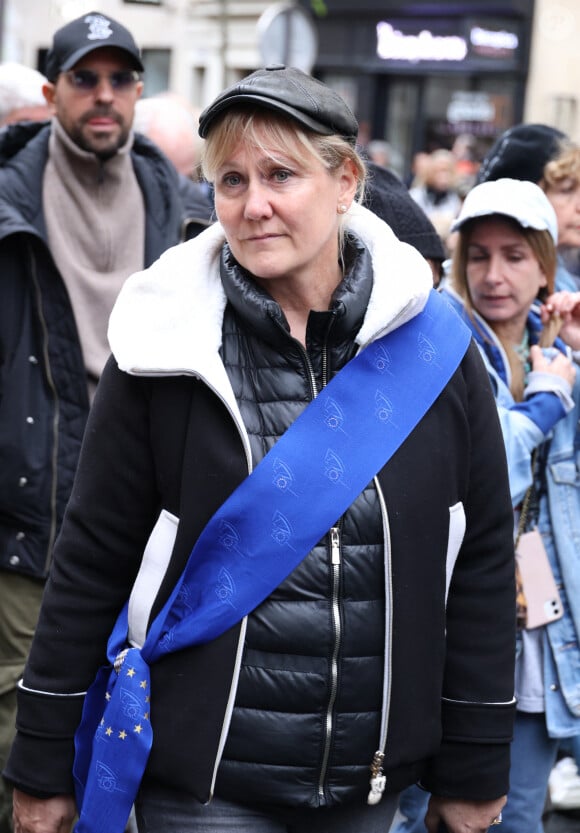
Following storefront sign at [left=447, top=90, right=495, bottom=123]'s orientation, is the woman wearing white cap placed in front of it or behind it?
in front

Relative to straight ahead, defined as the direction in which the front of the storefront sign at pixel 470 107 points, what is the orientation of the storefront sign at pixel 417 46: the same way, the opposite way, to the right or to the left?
the same way

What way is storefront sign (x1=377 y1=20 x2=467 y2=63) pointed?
toward the camera

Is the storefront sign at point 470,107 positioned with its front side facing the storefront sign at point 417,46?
no

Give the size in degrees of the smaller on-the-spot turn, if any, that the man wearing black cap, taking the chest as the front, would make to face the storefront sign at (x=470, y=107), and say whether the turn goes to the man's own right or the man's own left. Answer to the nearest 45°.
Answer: approximately 180°

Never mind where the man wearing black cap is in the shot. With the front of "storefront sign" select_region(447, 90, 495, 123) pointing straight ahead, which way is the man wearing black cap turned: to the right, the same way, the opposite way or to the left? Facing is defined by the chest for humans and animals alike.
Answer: the same way

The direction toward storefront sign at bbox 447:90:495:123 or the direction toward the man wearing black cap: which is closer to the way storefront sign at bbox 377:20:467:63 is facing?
the man wearing black cap

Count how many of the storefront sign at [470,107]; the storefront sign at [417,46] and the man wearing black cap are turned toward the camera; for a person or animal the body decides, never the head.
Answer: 3

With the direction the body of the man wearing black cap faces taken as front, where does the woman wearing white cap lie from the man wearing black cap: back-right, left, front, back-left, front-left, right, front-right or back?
front-left

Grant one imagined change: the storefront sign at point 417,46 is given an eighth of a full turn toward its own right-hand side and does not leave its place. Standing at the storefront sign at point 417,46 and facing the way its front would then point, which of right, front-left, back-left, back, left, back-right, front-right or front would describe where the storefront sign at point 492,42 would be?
left

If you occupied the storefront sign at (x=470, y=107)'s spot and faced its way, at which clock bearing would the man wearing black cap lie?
The man wearing black cap is roughly at 12 o'clock from the storefront sign.

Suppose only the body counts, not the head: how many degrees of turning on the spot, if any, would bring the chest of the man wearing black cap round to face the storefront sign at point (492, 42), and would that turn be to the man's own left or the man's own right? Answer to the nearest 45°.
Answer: approximately 180°

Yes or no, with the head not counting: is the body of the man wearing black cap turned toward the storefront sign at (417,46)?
no

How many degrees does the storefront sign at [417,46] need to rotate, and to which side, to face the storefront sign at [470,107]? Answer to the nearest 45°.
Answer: approximately 45° to its left

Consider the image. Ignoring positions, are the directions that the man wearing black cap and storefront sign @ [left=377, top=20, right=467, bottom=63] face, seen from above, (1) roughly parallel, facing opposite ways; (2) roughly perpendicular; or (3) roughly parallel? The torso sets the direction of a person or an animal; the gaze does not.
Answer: roughly parallel

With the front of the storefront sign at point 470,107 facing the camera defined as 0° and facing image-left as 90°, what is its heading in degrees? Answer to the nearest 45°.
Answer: approximately 0°

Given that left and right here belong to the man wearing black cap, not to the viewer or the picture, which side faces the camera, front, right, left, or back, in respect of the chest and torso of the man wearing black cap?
front
